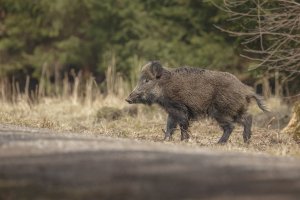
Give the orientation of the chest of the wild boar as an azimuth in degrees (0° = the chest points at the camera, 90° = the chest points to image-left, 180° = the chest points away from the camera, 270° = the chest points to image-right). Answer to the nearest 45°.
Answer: approximately 90°
